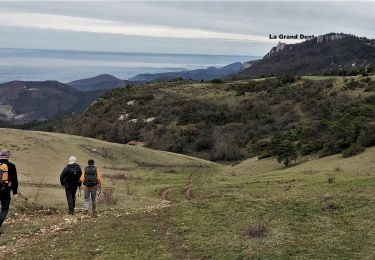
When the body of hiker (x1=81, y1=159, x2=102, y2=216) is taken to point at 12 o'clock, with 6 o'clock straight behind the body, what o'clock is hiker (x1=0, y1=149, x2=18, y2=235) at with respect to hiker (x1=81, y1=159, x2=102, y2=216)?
hiker (x1=0, y1=149, x2=18, y2=235) is roughly at 7 o'clock from hiker (x1=81, y1=159, x2=102, y2=216).

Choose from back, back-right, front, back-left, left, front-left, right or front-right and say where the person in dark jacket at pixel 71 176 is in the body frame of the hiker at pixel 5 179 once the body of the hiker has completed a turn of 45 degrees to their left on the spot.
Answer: right

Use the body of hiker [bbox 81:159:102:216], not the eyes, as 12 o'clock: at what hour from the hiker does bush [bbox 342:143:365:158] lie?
The bush is roughly at 2 o'clock from the hiker.

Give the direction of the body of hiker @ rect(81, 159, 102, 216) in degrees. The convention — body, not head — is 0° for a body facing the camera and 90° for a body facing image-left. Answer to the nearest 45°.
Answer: approximately 180°

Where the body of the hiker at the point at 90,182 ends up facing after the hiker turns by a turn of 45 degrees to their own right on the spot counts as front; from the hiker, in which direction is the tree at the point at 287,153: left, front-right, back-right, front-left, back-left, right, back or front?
front

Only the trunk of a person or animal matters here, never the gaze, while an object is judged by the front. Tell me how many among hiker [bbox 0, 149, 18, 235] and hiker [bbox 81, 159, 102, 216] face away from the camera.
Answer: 2

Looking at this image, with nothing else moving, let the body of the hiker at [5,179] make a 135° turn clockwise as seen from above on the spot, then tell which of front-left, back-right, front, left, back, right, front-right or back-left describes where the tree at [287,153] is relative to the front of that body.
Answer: left

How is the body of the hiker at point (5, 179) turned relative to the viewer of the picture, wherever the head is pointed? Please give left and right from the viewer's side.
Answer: facing away from the viewer

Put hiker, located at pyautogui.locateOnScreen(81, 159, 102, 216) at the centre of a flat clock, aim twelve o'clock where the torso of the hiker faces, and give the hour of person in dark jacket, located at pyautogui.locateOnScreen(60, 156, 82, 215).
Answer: The person in dark jacket is roughly at 10 o'clock from the hiker.

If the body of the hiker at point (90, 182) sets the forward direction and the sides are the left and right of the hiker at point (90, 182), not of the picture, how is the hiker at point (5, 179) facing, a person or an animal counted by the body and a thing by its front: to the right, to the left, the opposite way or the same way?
the same way
